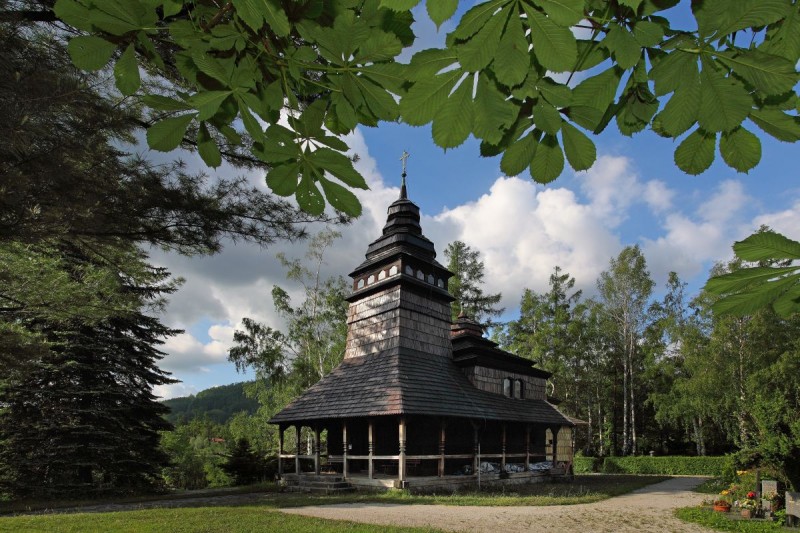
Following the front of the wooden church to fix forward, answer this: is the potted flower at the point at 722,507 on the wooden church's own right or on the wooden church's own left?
on the wooden church's own left

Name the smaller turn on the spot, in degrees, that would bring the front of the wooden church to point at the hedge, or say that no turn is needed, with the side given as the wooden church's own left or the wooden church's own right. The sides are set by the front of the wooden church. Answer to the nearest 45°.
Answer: approximately 180°

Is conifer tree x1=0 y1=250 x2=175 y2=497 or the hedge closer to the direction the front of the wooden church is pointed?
the conifer tree

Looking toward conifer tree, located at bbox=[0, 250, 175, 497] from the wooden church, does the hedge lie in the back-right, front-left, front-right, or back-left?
back-right

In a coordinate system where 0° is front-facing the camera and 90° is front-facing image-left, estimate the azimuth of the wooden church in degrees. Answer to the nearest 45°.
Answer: approximately 45°

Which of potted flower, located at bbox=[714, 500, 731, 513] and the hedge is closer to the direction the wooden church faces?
the potted flower

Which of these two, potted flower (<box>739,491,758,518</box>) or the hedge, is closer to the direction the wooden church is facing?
the potted flower

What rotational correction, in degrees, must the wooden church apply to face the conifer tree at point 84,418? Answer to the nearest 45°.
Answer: approximately 45° to its right
